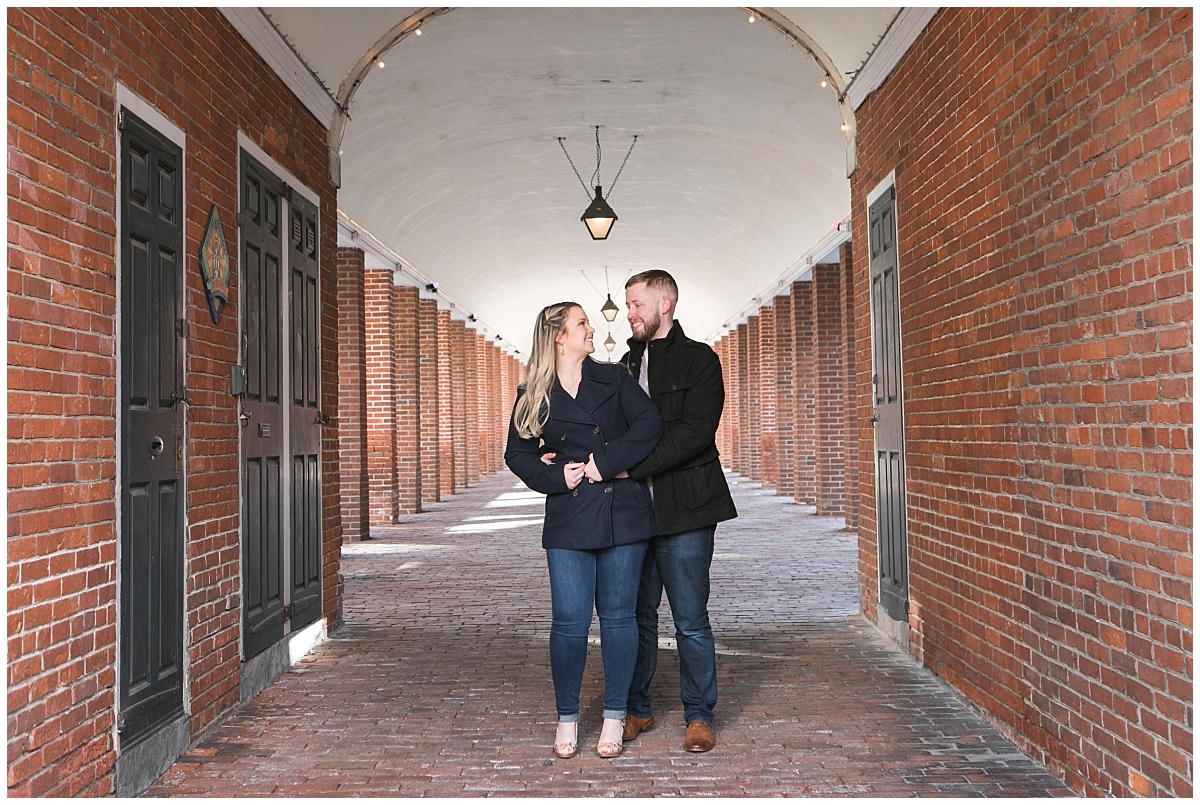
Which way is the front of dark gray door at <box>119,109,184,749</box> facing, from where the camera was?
facing to the right of the viewer

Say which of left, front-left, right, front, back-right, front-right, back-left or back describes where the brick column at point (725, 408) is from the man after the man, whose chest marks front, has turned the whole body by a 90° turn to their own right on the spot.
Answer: front-right

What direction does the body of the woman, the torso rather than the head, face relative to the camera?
toward the camera

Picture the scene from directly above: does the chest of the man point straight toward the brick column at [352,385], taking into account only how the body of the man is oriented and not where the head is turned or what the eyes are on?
no

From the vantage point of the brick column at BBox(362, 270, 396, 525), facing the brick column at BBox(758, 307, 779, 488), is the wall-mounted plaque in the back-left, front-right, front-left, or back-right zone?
back-right

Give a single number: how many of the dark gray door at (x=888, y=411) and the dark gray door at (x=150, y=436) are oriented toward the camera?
0

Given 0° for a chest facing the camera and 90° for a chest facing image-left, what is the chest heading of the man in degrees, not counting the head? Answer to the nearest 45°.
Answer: approximately 45°

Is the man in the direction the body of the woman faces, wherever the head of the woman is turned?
no

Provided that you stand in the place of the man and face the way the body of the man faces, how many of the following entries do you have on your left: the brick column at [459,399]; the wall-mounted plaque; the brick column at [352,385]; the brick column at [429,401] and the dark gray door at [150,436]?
0

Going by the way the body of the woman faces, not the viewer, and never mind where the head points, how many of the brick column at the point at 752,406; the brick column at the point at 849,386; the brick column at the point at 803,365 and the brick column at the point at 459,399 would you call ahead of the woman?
0

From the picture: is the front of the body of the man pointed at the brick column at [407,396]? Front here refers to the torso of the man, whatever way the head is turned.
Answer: no

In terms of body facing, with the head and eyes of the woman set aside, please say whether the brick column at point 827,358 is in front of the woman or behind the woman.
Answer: behind

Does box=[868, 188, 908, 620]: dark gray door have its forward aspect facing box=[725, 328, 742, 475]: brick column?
no

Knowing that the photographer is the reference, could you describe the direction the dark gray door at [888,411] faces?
facing to the left of the viewer

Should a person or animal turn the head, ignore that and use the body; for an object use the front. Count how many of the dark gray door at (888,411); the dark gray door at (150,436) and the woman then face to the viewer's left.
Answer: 1

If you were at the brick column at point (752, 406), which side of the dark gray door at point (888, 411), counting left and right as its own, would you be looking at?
right
